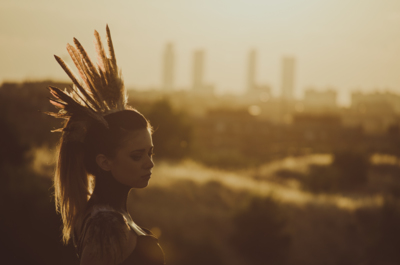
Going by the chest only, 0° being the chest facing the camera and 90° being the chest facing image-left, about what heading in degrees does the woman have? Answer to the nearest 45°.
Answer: approximately 270°
